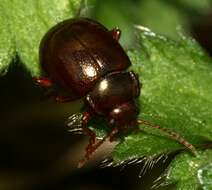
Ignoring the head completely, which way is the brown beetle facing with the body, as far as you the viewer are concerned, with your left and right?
facing the viewer and to the right of the viewer

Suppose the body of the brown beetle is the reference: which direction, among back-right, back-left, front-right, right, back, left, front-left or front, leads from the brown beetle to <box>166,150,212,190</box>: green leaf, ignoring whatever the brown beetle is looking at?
front

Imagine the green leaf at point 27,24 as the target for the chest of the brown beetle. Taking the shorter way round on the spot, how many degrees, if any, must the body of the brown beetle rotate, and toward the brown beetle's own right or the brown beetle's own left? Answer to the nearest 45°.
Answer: approximately 135° to the brown beetle's own right

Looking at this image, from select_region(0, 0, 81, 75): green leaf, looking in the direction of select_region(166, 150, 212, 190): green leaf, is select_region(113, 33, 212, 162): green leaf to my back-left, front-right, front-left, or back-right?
front-left
